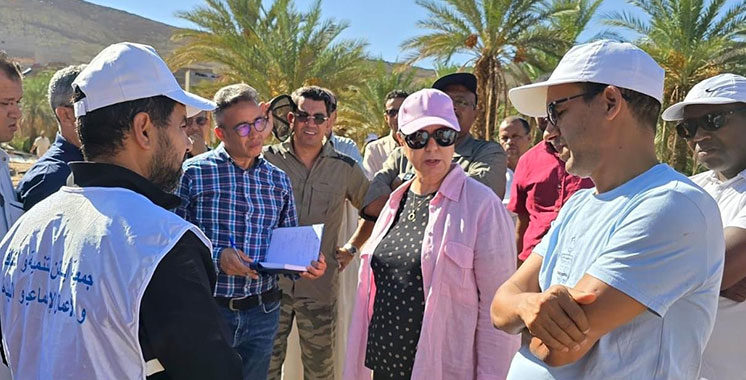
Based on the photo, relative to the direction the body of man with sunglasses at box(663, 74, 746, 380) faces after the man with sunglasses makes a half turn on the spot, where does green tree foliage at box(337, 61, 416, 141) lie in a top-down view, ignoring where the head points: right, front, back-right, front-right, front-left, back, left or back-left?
left

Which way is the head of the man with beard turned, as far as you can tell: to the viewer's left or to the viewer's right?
to the viewer's right

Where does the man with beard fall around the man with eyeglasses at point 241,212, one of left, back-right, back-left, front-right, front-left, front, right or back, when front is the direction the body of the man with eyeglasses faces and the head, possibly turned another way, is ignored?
front-right

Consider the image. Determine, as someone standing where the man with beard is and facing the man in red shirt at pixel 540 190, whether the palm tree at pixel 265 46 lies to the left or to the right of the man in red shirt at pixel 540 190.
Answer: left

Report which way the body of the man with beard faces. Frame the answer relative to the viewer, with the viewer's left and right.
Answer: facing away from the viewer and to the right of the viewer

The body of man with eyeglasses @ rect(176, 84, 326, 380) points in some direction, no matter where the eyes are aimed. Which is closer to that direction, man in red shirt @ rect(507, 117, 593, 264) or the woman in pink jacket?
the woman in pink jacket
